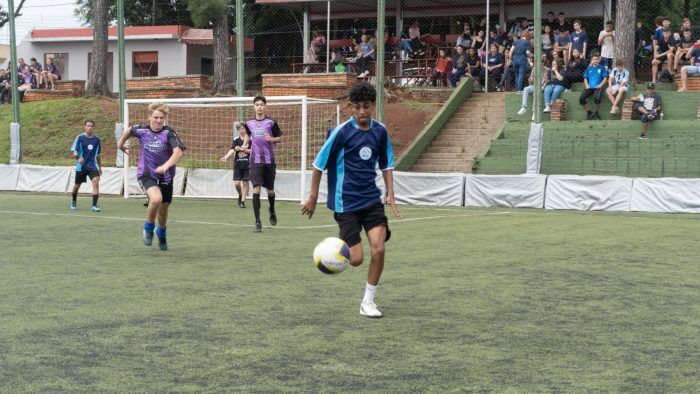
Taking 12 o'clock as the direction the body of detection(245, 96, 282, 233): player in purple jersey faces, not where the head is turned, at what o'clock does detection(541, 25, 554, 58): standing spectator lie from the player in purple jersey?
The standing spectator is roughly at 7 o'clock from the player in purple jersey.

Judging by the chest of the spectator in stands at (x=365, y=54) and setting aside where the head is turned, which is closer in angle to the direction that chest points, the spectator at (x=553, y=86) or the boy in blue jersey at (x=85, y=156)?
the boy in blue jersey

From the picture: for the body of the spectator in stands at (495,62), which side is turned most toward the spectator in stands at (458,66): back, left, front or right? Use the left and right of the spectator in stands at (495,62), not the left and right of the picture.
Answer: right

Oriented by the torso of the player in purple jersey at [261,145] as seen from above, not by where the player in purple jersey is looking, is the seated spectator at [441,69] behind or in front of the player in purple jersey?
behind

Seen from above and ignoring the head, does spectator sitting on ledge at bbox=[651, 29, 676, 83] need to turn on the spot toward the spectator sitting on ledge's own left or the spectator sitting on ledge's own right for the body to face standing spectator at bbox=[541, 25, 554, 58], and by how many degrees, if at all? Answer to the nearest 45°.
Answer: approximately 90° to the spectator sitting on ledge's own right

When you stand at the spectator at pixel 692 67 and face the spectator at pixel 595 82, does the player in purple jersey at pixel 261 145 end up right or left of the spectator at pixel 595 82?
left
